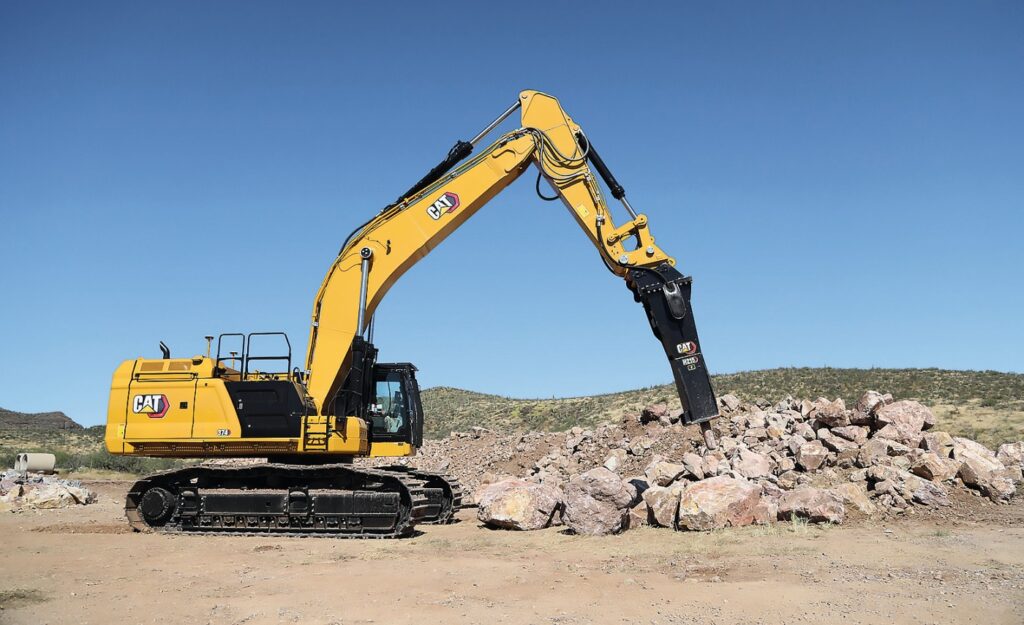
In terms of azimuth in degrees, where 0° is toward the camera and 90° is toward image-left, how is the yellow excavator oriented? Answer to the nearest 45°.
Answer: approximately 270°

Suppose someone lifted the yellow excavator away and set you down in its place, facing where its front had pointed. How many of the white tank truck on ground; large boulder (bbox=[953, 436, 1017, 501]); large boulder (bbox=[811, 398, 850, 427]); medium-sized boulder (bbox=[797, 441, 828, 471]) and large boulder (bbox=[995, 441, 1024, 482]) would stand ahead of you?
4

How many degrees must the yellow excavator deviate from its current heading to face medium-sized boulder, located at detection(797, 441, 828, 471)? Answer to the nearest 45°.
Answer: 0° — it already faces it

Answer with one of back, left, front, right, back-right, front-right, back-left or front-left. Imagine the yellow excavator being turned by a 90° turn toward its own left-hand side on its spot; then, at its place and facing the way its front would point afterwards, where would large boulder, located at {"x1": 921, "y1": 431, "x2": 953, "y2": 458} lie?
right

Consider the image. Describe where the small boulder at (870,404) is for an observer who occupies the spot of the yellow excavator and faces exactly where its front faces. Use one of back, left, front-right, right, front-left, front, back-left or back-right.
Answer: front

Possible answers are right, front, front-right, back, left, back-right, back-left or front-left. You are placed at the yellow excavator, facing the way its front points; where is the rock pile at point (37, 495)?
back-left

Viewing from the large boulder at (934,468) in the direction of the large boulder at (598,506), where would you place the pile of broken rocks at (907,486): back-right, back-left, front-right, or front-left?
front-left

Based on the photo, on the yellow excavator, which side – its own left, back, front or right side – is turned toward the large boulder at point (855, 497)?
front

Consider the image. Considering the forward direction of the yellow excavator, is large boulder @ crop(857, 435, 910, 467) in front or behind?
in front

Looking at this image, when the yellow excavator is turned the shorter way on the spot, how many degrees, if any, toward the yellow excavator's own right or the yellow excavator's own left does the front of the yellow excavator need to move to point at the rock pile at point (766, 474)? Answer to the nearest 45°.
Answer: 0° — it already faces it

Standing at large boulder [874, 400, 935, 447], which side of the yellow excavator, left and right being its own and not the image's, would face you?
front

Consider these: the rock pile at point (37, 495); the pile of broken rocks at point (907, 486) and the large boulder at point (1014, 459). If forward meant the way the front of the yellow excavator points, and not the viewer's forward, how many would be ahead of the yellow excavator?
2

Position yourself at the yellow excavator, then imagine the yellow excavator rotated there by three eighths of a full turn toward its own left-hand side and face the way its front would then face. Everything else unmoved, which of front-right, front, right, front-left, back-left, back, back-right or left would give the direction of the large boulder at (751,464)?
back-right

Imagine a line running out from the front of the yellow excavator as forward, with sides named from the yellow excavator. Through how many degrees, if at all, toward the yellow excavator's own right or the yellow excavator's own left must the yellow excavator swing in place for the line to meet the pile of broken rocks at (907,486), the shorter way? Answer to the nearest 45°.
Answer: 0° — it already faces it

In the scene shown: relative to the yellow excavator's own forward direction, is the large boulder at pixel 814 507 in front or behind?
in front

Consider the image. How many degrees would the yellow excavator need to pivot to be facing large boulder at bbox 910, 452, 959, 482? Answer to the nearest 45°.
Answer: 0° — it already faces it

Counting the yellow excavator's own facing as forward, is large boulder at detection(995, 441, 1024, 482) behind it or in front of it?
in front

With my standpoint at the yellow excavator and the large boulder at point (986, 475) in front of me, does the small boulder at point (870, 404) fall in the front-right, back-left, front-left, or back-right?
front-left
